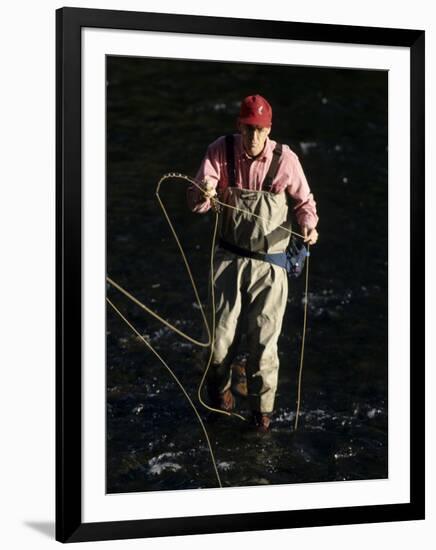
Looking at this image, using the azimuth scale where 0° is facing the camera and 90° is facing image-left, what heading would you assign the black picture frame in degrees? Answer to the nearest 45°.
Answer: approximately 315°
